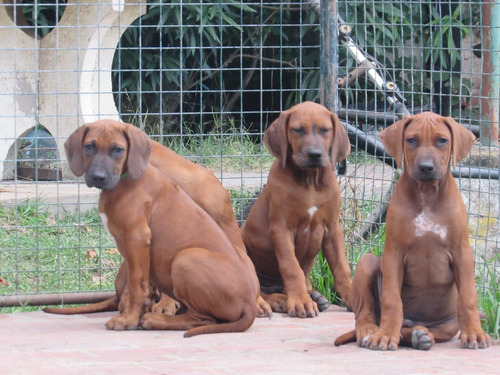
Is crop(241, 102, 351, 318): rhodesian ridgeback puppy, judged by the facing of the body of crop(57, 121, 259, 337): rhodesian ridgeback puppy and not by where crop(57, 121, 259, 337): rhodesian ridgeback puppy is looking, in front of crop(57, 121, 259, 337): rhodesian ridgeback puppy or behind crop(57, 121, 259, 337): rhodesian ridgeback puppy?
behind

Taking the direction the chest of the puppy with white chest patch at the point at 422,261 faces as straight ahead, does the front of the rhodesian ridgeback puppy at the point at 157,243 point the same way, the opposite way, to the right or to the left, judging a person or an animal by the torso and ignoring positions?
to the right

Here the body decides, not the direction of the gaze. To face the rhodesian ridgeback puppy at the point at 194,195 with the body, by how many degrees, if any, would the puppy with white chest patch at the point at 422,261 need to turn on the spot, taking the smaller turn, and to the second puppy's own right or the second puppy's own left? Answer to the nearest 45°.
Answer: approximately 135° to the second puppy's own right

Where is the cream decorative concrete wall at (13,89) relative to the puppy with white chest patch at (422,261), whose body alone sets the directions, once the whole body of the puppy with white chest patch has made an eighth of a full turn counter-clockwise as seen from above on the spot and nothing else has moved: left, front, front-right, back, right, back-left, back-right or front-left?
back

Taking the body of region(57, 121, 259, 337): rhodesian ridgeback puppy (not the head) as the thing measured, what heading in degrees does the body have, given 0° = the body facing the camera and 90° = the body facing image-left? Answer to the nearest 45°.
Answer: approximately 90°

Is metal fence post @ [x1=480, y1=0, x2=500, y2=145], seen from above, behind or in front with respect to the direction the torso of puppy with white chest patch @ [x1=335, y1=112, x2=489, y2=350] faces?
behind

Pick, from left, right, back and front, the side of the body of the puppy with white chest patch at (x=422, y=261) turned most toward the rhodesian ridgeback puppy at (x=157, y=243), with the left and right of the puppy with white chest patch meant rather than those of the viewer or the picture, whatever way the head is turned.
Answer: right

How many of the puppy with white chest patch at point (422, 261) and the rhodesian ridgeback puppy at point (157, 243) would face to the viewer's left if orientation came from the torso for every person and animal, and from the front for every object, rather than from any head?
1

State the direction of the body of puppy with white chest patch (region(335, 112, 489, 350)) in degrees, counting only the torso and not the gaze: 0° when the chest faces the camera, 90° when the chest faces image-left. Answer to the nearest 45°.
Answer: approximately 0°
